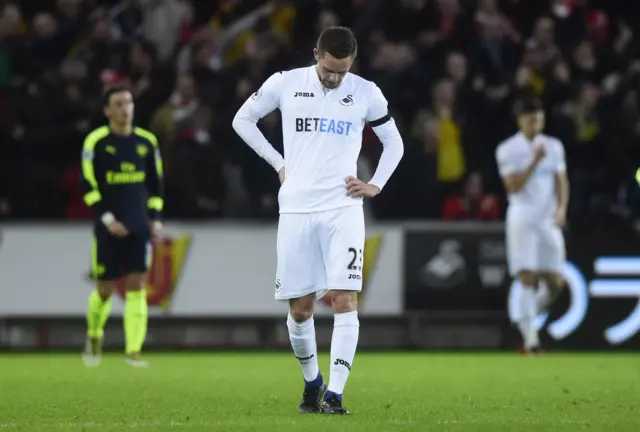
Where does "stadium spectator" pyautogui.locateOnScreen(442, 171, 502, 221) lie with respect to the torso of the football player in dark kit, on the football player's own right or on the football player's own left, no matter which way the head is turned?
on the football player's own left

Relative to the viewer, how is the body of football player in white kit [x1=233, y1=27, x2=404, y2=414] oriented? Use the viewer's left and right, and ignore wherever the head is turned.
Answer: facing the viewer

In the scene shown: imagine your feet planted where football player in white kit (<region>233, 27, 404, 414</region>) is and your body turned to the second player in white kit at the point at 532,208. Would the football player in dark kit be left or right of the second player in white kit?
left

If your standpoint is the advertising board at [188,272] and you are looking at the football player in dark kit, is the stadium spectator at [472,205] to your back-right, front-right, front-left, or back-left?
back-left

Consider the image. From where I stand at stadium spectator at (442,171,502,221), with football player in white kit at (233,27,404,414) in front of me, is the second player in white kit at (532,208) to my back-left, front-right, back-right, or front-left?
front-left

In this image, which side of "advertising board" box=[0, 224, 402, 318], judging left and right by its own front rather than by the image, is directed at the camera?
front

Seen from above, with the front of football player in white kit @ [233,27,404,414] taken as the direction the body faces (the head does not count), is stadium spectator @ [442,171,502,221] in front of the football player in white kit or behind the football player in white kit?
behind

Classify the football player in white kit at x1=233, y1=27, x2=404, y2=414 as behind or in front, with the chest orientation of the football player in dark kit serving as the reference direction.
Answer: in front

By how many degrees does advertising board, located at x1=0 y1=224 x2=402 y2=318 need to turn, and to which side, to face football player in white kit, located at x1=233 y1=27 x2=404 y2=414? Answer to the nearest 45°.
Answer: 0° — it already faces them

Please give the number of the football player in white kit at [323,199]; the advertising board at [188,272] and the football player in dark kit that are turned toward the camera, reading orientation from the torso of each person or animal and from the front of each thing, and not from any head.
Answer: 3
